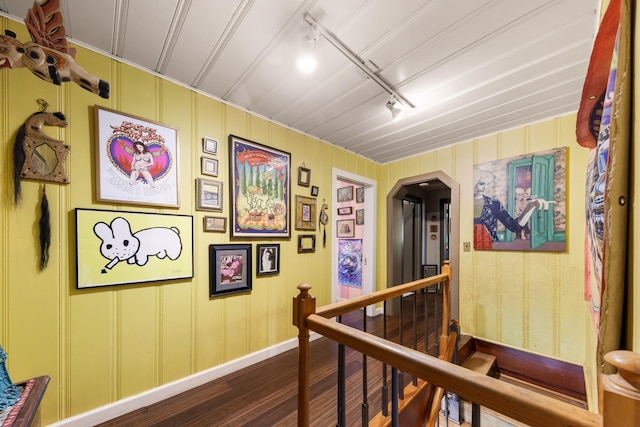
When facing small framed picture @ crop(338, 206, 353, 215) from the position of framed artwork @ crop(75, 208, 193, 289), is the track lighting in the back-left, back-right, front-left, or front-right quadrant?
front-right

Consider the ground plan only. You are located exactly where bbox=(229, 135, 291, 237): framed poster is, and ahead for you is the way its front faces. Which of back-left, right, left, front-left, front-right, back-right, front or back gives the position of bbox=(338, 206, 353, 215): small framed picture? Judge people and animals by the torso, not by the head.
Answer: left

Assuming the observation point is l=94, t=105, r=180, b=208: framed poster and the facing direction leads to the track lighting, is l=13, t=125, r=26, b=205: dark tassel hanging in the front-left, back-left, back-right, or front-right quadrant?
back-right

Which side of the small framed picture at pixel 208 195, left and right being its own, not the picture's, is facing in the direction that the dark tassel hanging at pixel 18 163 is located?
right

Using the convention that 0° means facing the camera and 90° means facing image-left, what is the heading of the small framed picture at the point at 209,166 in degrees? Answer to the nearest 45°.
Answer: approximately 315°

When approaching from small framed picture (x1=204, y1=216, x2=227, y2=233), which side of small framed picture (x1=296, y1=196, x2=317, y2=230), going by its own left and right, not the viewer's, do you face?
right

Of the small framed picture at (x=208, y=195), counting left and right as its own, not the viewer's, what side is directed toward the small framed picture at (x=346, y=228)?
left

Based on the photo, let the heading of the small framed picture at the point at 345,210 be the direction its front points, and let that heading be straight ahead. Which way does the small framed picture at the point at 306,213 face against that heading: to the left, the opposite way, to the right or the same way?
to the left

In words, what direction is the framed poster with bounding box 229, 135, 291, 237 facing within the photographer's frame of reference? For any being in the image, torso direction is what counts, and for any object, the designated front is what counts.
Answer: facing the viewer and to the right of the viewer

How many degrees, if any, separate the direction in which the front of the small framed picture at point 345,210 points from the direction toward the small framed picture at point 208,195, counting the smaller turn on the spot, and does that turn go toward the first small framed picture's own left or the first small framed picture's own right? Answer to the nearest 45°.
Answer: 0° — it already faces it

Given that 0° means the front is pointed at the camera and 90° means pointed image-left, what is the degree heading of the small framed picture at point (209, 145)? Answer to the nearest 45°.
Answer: approximately 315°

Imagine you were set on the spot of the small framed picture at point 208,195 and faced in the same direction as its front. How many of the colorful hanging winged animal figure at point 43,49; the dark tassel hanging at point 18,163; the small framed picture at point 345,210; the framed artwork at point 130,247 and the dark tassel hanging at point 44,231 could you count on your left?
1

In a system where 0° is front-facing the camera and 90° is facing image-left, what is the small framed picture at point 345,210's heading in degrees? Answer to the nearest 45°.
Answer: approximately 45°
